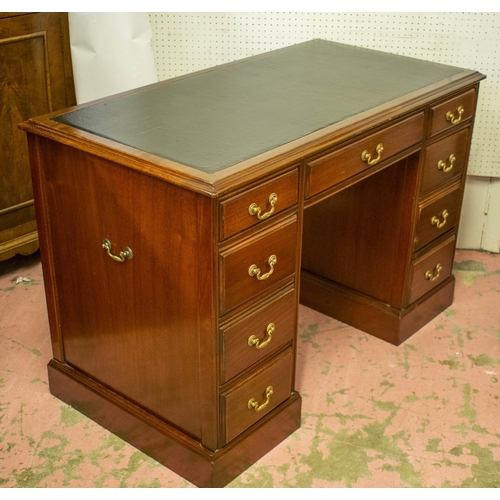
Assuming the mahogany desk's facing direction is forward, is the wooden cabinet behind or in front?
behind

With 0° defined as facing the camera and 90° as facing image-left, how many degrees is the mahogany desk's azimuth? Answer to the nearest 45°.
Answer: approximately 315°
